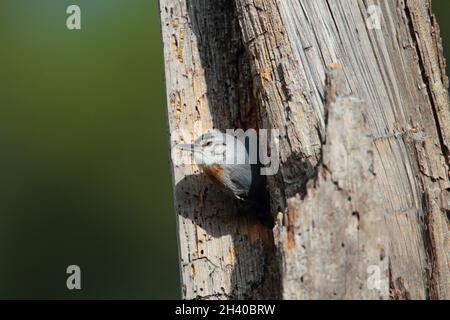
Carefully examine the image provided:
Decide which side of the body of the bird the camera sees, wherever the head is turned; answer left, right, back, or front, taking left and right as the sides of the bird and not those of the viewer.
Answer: left
